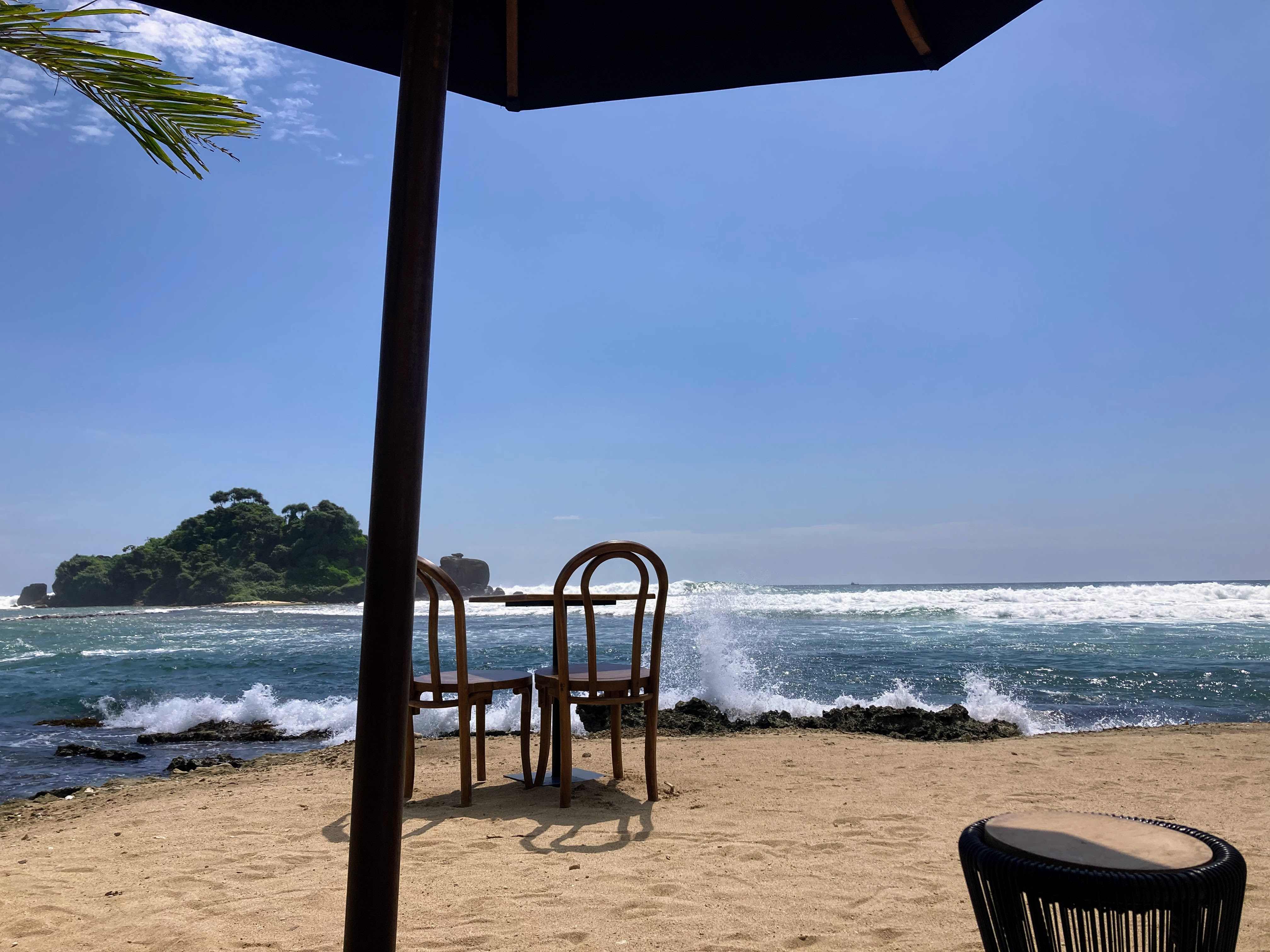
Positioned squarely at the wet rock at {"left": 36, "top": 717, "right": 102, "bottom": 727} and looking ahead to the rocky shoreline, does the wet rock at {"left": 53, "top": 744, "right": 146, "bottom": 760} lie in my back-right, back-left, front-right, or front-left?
front-right

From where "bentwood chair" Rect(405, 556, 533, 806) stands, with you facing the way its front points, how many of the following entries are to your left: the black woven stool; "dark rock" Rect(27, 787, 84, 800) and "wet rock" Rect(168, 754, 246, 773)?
2

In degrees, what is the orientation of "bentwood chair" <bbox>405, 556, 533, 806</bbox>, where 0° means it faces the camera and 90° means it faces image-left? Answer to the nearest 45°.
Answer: approximately 225°

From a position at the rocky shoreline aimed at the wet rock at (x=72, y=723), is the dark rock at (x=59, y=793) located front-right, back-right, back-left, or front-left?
front-left

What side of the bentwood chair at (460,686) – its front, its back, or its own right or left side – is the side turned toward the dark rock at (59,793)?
left

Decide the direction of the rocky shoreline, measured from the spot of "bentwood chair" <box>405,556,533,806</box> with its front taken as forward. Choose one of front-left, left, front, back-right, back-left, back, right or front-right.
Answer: front

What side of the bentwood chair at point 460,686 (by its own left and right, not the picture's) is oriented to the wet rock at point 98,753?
left

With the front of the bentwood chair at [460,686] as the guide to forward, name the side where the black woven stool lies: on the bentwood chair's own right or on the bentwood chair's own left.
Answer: on the bentwood chair's own right

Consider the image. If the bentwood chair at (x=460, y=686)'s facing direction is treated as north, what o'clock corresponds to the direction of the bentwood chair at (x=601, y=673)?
the bentwood chair at (x=601, y=673) is roughly at 2 o'clock from the bentwood chair at (x=460, y=686).

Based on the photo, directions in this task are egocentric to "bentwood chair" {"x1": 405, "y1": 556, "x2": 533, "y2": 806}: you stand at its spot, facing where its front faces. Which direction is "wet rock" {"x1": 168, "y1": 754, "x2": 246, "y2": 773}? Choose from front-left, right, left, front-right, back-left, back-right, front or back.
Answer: left
